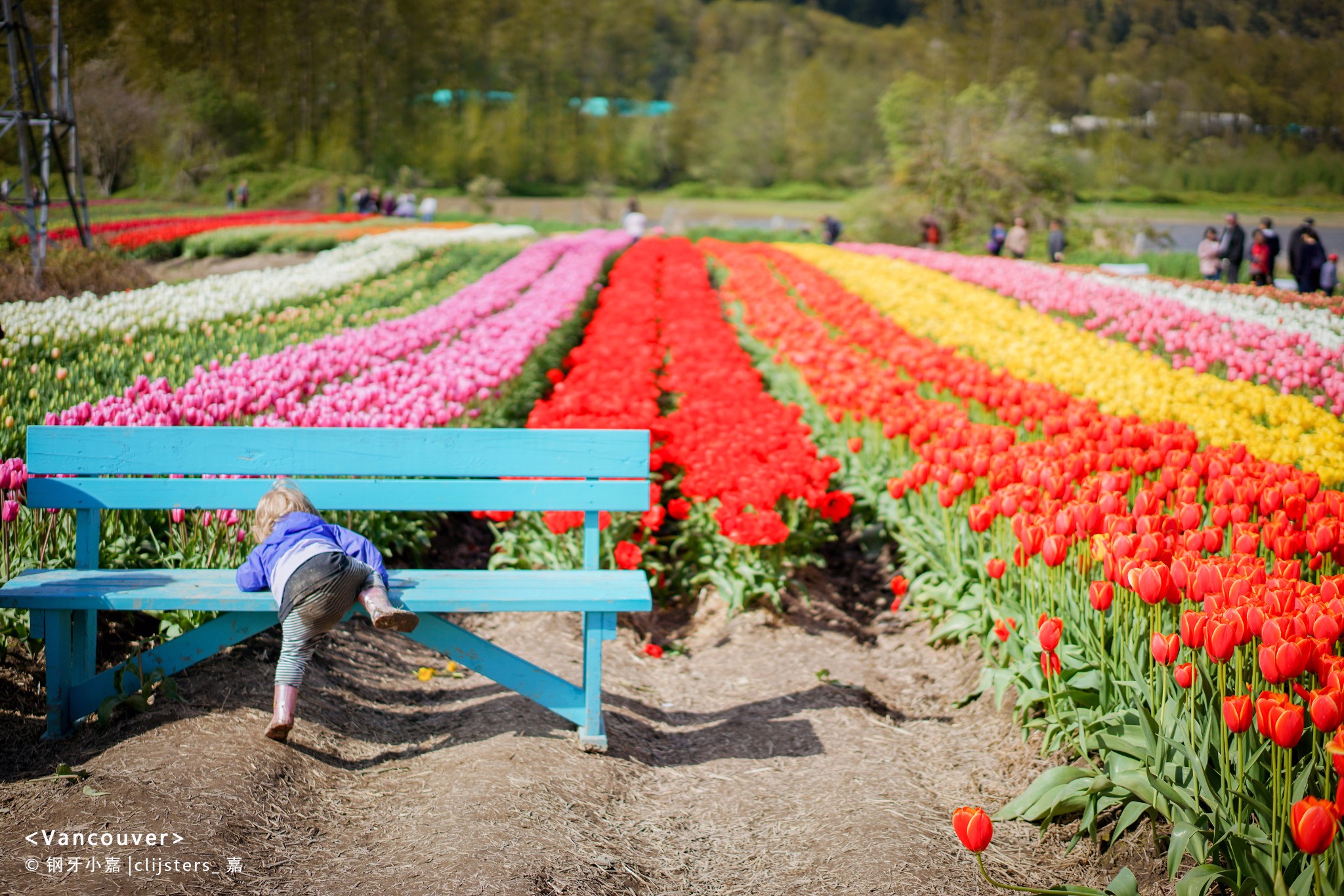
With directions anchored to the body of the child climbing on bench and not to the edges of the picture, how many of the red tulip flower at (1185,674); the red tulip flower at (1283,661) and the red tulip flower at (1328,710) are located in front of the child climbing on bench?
0

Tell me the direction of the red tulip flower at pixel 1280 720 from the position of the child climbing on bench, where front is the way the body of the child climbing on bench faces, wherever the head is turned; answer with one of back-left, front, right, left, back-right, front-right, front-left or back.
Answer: back-right

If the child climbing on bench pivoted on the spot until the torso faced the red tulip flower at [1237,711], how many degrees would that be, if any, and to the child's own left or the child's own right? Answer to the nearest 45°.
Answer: approximately 135° to the child's own right

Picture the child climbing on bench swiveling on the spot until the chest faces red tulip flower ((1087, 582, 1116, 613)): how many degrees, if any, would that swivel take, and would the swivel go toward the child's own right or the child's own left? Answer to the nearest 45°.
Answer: approximately 135° to the child's own right

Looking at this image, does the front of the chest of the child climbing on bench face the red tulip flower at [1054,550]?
no

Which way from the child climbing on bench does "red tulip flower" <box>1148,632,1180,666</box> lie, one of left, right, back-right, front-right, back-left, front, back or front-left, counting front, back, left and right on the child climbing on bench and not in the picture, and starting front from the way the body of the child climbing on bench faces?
back-right

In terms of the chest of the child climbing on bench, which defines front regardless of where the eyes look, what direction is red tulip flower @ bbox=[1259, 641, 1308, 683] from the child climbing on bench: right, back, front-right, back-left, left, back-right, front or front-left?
back-right

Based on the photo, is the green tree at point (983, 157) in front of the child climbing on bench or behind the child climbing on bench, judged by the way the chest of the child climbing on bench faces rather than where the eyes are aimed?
in front

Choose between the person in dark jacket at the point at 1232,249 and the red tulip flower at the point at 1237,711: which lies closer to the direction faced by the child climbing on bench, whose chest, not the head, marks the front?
the person in dark jacket

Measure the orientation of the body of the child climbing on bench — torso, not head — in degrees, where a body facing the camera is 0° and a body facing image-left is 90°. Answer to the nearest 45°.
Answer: approximately 180°

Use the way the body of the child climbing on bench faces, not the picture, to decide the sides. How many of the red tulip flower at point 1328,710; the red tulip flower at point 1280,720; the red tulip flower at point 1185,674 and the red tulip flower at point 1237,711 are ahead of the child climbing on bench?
0

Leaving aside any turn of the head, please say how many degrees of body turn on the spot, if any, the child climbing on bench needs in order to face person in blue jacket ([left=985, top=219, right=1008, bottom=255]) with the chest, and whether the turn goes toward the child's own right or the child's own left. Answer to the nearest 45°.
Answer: approximately 45° to the child's own right

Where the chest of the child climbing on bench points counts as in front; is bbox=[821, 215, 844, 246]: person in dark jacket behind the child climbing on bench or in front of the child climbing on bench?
in front
